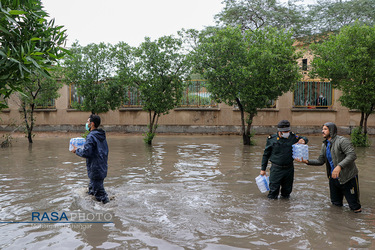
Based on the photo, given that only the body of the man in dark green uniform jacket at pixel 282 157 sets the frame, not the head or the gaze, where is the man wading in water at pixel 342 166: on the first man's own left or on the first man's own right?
on the first man's own left

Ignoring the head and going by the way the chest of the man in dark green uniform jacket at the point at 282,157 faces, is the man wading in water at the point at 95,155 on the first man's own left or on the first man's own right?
on the first man's own right

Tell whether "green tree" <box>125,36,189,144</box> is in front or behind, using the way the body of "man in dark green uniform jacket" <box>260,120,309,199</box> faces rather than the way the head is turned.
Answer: behind

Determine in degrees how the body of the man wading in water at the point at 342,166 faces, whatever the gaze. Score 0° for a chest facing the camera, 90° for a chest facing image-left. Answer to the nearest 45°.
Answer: approximately 45°

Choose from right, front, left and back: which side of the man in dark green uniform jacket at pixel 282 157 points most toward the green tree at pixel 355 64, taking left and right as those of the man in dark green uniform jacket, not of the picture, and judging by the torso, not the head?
back

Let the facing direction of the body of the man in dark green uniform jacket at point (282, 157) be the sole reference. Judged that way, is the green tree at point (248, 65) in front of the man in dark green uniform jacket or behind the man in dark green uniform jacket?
behind

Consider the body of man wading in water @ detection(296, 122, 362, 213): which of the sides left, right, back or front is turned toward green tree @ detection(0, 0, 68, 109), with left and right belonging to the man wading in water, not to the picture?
front

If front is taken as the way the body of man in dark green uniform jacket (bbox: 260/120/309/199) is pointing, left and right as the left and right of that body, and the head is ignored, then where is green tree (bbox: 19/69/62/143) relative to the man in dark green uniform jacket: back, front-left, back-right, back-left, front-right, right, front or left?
back-right

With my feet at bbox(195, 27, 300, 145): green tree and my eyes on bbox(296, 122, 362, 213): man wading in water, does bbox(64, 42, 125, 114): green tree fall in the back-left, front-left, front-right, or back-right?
back-right

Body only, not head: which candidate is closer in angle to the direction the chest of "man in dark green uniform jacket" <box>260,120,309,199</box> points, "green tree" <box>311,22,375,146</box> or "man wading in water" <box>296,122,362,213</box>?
the man wading in water

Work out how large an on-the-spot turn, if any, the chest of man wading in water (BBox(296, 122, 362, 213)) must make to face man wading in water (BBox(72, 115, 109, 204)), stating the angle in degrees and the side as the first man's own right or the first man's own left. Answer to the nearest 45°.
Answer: approximately 45° to the first man's own right

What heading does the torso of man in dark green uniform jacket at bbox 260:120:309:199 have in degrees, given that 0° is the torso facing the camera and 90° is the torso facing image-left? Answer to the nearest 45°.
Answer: approximately 0°

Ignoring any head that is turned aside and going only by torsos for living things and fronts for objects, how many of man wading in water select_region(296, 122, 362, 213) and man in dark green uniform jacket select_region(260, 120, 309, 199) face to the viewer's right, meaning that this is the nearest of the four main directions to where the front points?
0

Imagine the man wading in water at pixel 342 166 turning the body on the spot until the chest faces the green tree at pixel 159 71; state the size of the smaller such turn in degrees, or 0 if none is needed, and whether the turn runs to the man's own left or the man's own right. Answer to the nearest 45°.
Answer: approximately 90° to the man's own right
